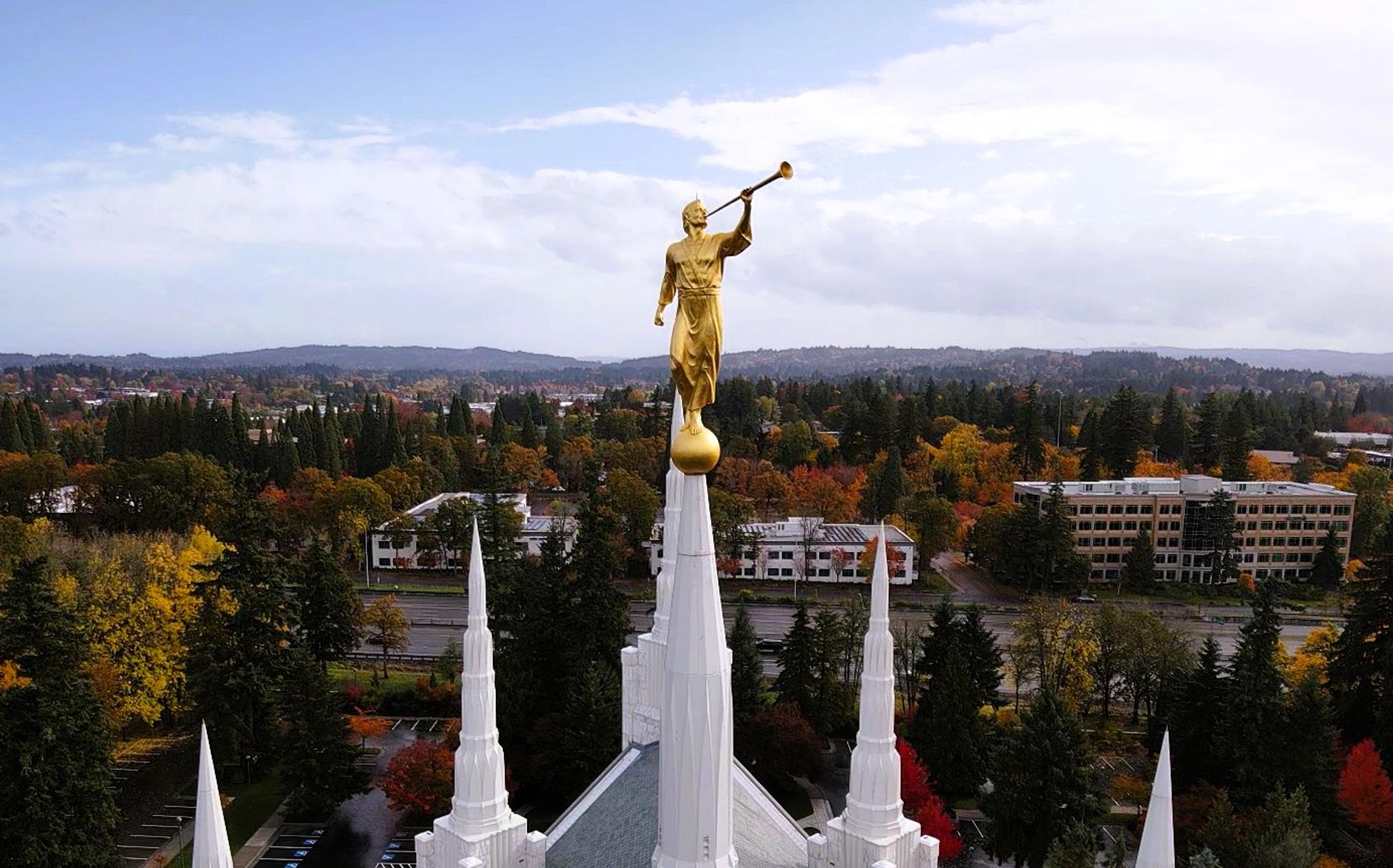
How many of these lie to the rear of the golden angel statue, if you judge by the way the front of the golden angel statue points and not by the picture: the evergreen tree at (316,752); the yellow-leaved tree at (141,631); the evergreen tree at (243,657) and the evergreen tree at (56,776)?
4

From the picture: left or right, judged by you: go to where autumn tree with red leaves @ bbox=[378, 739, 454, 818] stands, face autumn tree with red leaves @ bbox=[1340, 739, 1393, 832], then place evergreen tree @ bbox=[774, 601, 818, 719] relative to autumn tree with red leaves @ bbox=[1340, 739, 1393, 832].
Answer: left

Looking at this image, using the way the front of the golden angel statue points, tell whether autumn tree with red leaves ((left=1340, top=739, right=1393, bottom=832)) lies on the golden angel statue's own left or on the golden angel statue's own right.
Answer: on the golden angel statue's own left

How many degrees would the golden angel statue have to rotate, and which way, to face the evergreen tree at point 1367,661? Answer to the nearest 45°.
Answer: approximately 90° to its left

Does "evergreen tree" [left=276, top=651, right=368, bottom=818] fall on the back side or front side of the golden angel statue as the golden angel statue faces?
on the back side

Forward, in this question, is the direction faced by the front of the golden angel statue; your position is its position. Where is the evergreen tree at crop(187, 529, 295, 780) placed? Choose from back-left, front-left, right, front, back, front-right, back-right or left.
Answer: back

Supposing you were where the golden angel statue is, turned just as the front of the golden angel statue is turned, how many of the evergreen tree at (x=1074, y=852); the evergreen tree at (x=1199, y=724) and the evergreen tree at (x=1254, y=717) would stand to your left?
3

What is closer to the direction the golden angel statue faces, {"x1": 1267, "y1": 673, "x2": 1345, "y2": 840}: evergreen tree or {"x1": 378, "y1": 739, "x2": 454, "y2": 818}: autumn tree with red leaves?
the evergreen tree
